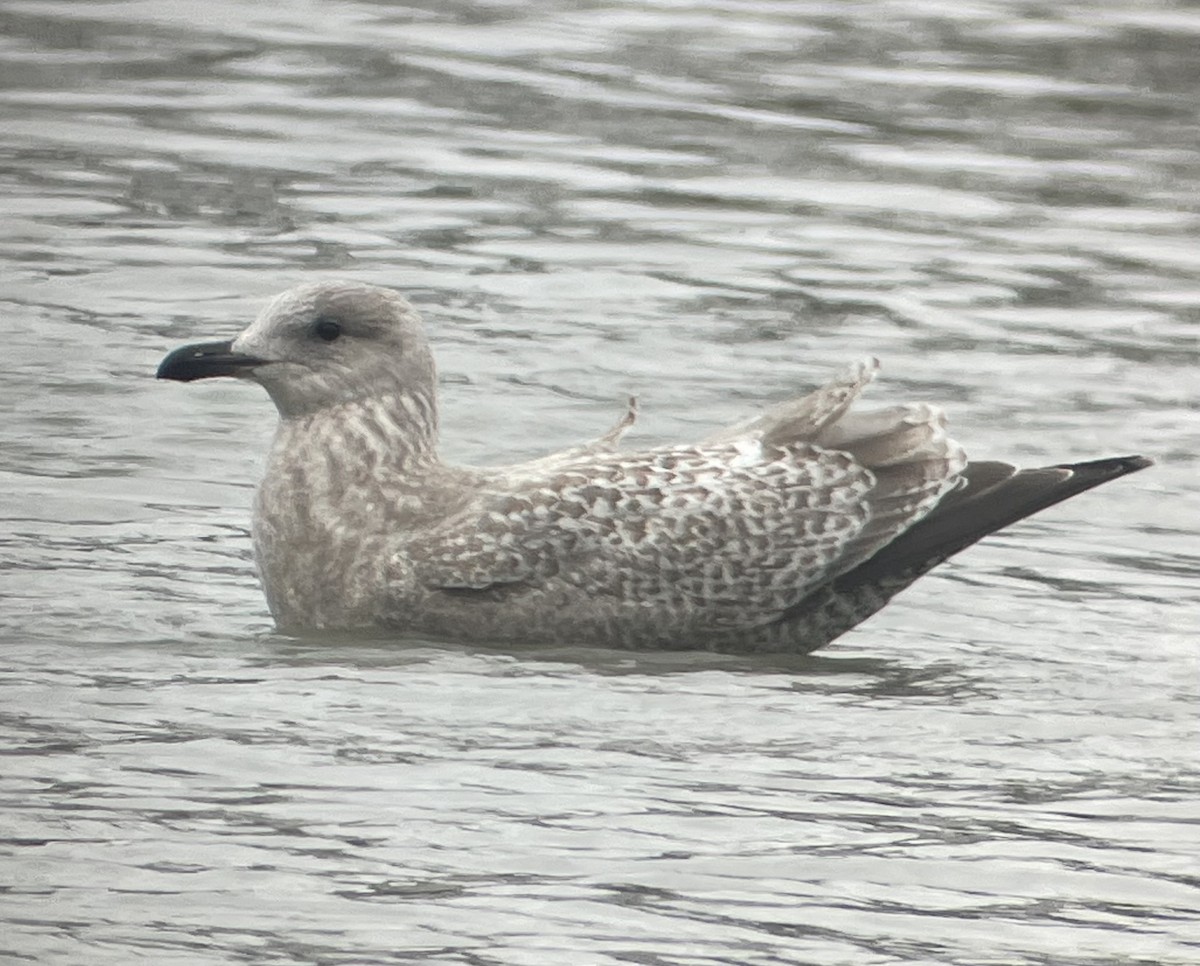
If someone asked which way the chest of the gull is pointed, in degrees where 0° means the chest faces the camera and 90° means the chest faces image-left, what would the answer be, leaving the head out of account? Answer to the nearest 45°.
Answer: approximately 90°
